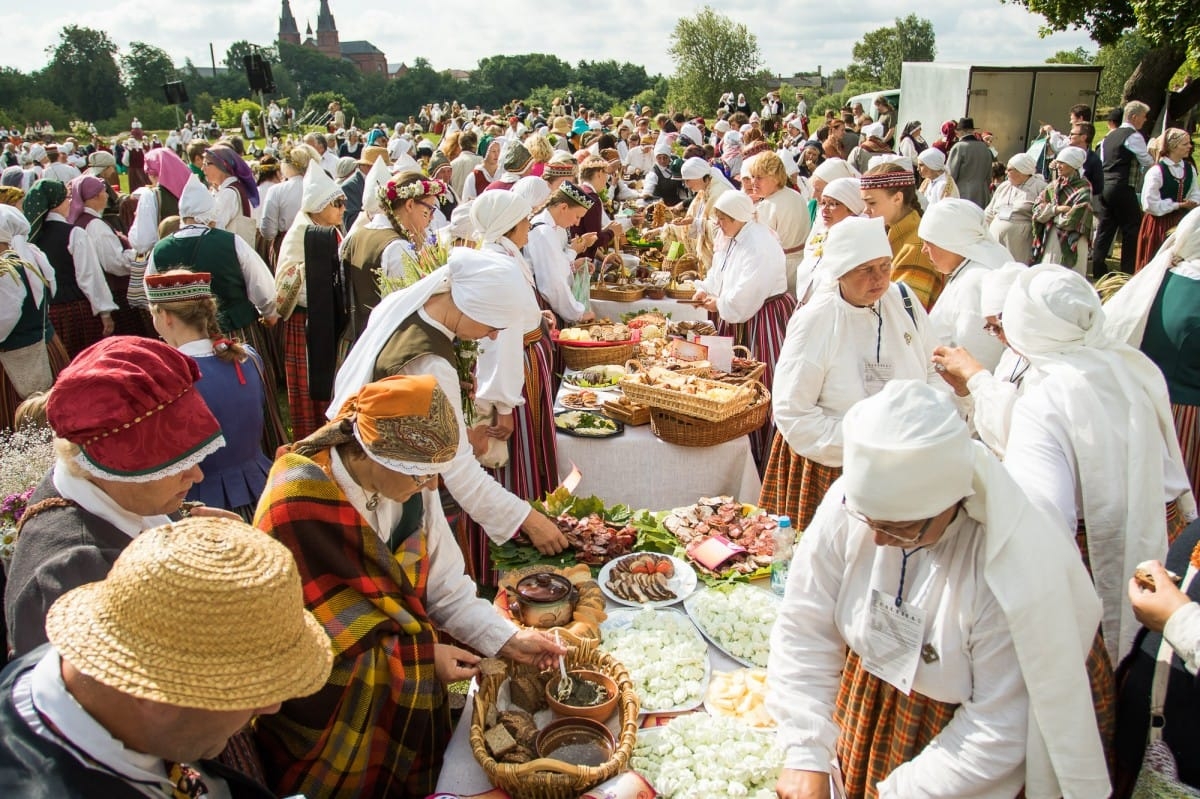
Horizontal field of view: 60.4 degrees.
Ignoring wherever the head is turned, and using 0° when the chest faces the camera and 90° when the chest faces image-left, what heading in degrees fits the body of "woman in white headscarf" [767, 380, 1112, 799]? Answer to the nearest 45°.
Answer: approximately 45°

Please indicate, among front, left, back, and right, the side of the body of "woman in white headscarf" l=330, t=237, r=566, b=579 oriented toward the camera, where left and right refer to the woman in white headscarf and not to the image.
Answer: right

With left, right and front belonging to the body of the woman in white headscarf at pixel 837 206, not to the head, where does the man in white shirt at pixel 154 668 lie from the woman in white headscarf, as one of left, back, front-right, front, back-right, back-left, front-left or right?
front-left

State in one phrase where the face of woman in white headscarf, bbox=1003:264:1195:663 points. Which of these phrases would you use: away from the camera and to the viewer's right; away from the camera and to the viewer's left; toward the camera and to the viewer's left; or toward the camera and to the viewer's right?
away from the camera and to the viewer's left

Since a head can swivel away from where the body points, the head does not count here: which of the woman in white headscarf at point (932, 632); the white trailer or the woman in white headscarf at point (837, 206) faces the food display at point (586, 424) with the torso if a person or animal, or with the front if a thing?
the woman in white headscarf at point (837, 206)

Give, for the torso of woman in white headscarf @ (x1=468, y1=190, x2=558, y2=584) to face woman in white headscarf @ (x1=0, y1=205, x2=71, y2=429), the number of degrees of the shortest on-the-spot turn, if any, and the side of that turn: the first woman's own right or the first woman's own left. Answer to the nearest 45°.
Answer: approximately 180°

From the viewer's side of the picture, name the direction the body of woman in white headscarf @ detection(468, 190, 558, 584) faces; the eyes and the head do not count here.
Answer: to the viewer's right

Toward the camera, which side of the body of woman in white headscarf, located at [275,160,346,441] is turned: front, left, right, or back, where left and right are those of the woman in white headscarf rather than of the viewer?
right

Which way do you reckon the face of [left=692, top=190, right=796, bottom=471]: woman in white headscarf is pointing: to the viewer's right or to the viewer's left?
to the viewer's left

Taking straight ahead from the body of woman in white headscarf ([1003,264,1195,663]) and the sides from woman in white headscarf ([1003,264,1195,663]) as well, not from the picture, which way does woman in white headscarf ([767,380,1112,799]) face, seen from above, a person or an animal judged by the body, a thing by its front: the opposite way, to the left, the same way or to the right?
to the left
